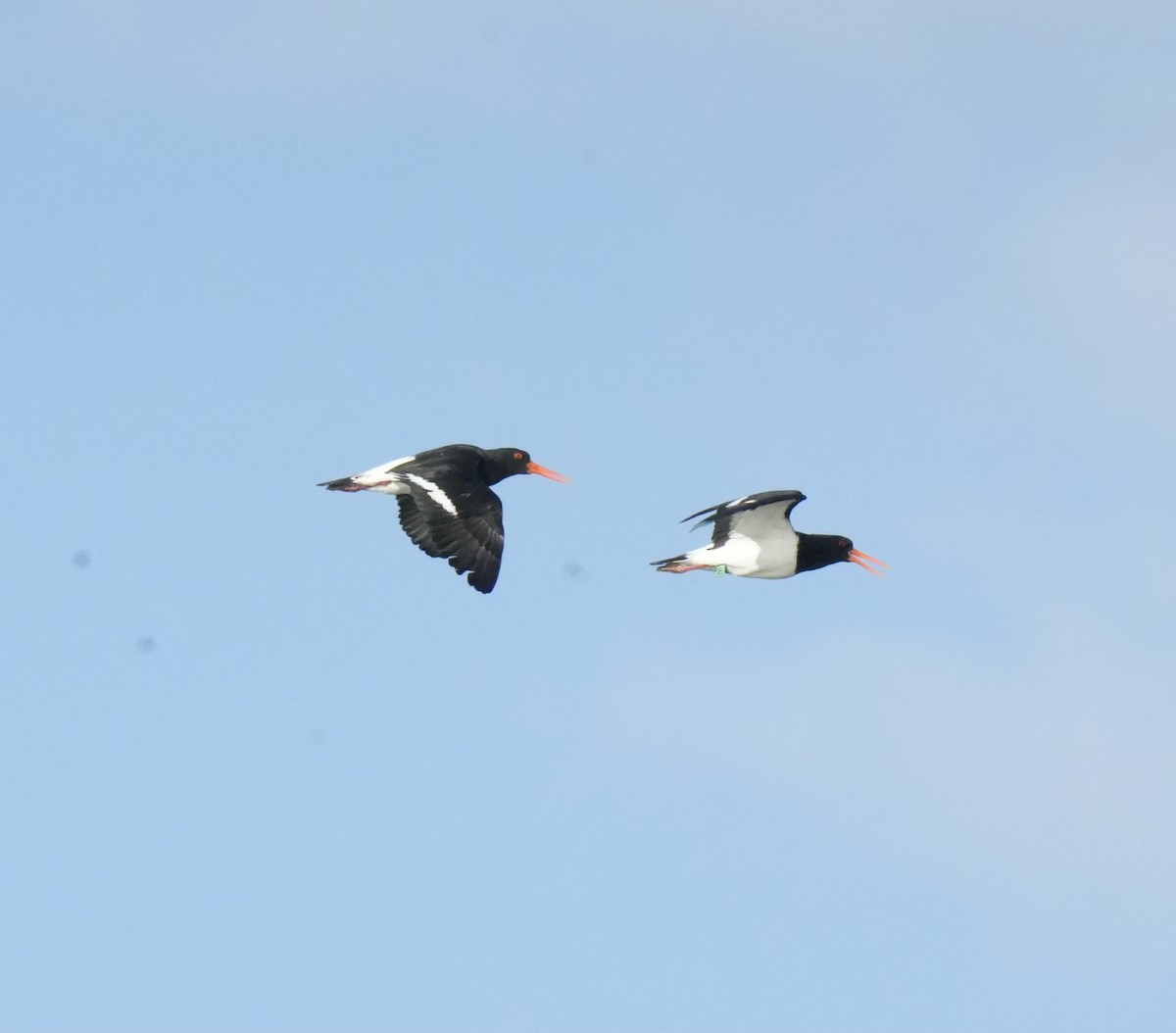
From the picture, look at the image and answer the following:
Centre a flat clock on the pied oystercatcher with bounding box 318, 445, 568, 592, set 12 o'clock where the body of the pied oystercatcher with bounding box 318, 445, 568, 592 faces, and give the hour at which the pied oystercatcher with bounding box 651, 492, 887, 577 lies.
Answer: the pied oystercatcher with bounding box 651, 492, 887, 577 is roughly at 12 o'clock from the pied oystercatcher with bounding box 318, 445, 568, 592.

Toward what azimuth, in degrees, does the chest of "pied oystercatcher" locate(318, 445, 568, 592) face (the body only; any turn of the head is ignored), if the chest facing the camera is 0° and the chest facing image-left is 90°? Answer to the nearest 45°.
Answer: approximately 270°

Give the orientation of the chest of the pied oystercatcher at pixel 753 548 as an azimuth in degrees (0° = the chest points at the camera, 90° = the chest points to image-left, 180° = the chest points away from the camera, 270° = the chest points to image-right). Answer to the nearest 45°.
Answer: approximately 270°

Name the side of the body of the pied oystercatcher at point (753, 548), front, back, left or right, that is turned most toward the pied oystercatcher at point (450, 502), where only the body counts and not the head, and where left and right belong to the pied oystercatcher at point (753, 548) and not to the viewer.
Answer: back

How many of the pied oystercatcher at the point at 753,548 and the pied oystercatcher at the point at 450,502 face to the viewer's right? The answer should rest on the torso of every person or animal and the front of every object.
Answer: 2

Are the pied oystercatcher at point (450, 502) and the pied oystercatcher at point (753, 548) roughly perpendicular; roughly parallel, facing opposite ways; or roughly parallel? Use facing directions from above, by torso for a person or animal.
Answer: roughly parallel
